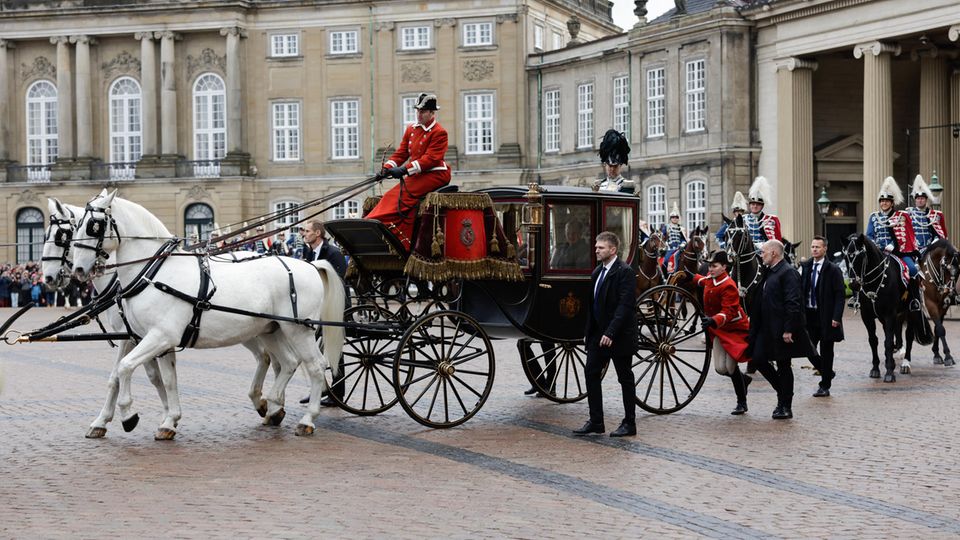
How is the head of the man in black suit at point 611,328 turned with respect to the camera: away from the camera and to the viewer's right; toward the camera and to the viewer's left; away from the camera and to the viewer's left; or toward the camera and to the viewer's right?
toward the camera and to the viewer's left

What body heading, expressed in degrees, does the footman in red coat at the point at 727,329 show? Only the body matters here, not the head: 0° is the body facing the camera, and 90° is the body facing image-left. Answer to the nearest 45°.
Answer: approximately 45°

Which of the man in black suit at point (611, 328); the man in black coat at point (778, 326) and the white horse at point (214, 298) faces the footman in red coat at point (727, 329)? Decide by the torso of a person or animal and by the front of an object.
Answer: the man in black coat at point (778, 326)

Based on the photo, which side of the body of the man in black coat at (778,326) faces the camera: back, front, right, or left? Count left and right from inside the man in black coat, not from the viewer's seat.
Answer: left

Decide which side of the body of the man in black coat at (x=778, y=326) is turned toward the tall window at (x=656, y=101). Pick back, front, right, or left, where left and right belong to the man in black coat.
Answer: right

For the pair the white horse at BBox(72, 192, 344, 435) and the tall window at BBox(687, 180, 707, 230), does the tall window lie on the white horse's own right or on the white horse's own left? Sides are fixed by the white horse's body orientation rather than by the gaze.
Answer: on the white horse's own right

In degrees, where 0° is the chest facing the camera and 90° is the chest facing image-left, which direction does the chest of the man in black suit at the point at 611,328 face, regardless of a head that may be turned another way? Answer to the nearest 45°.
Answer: approximately 45°

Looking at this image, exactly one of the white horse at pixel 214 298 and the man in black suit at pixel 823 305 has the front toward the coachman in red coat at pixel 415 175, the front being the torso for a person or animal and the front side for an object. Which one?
the man in black suit

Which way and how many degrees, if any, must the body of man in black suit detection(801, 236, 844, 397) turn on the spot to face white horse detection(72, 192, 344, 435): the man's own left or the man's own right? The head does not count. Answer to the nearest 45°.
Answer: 0° — they already face it

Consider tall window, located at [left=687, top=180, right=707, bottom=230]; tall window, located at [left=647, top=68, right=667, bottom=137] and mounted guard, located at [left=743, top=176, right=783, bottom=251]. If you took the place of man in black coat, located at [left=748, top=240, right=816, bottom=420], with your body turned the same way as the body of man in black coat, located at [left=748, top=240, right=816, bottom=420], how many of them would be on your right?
3

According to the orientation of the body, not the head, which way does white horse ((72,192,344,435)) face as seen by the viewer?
to the viewer's left

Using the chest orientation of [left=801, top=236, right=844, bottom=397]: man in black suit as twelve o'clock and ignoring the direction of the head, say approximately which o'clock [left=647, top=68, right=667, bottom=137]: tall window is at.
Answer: The tall window is roughly at 4 o'clock from the man in black suit.

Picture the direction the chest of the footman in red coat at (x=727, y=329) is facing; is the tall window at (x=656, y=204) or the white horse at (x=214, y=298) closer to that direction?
the white horse

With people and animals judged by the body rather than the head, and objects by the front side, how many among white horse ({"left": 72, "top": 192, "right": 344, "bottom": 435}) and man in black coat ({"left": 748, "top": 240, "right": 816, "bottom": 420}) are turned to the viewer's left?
2

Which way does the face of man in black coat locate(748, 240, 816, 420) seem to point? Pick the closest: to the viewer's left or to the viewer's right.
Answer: to the viewer's left
